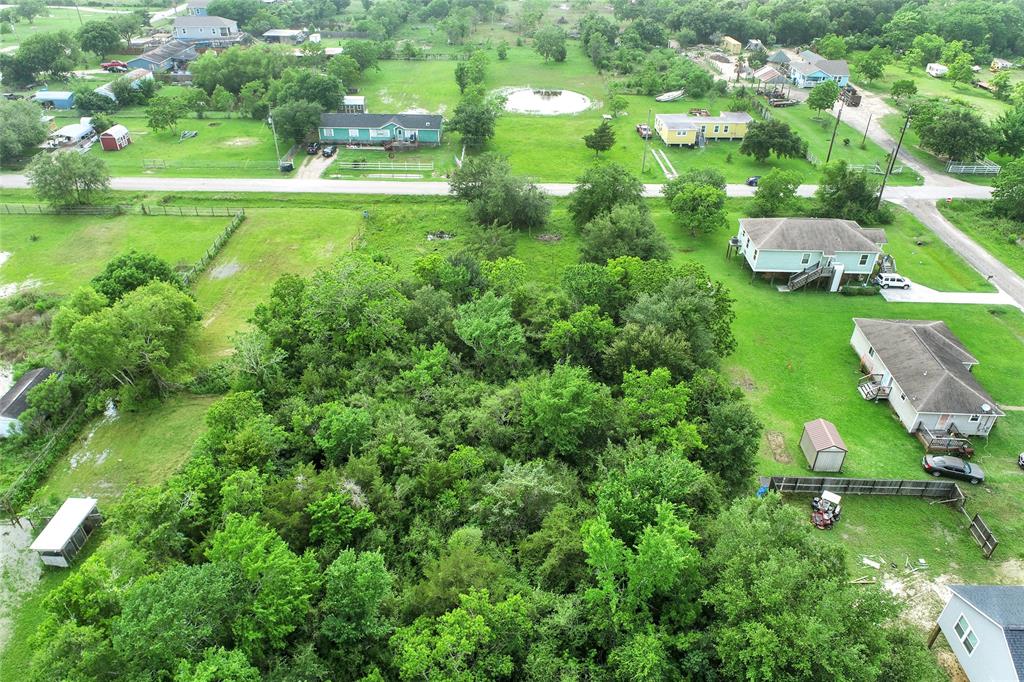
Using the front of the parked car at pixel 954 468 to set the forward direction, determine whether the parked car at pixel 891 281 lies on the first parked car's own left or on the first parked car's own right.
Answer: on the first parked car's own left

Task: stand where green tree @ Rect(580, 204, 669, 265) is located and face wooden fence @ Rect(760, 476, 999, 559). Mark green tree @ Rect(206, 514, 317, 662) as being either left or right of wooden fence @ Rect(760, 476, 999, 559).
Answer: right

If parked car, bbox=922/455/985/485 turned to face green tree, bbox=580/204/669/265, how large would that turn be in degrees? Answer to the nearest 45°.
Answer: approximately 180°

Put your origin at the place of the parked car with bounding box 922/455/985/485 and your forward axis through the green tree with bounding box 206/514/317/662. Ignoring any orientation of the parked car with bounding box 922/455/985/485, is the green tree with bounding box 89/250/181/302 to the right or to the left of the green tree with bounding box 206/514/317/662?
right

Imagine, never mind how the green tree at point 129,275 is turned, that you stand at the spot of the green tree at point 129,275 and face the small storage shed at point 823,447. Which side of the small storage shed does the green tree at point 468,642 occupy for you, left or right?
right

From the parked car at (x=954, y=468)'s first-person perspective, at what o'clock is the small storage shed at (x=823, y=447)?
The small storage shed is roughly at 5 o'clock from the parked car.

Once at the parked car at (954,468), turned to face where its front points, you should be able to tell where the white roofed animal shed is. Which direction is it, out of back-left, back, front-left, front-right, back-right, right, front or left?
back-right

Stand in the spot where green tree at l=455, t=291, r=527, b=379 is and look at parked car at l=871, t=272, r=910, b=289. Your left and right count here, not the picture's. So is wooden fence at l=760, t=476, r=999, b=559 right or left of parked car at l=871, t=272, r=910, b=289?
right

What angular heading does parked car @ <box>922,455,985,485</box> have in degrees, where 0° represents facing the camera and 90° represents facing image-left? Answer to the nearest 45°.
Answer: approximately 270°
